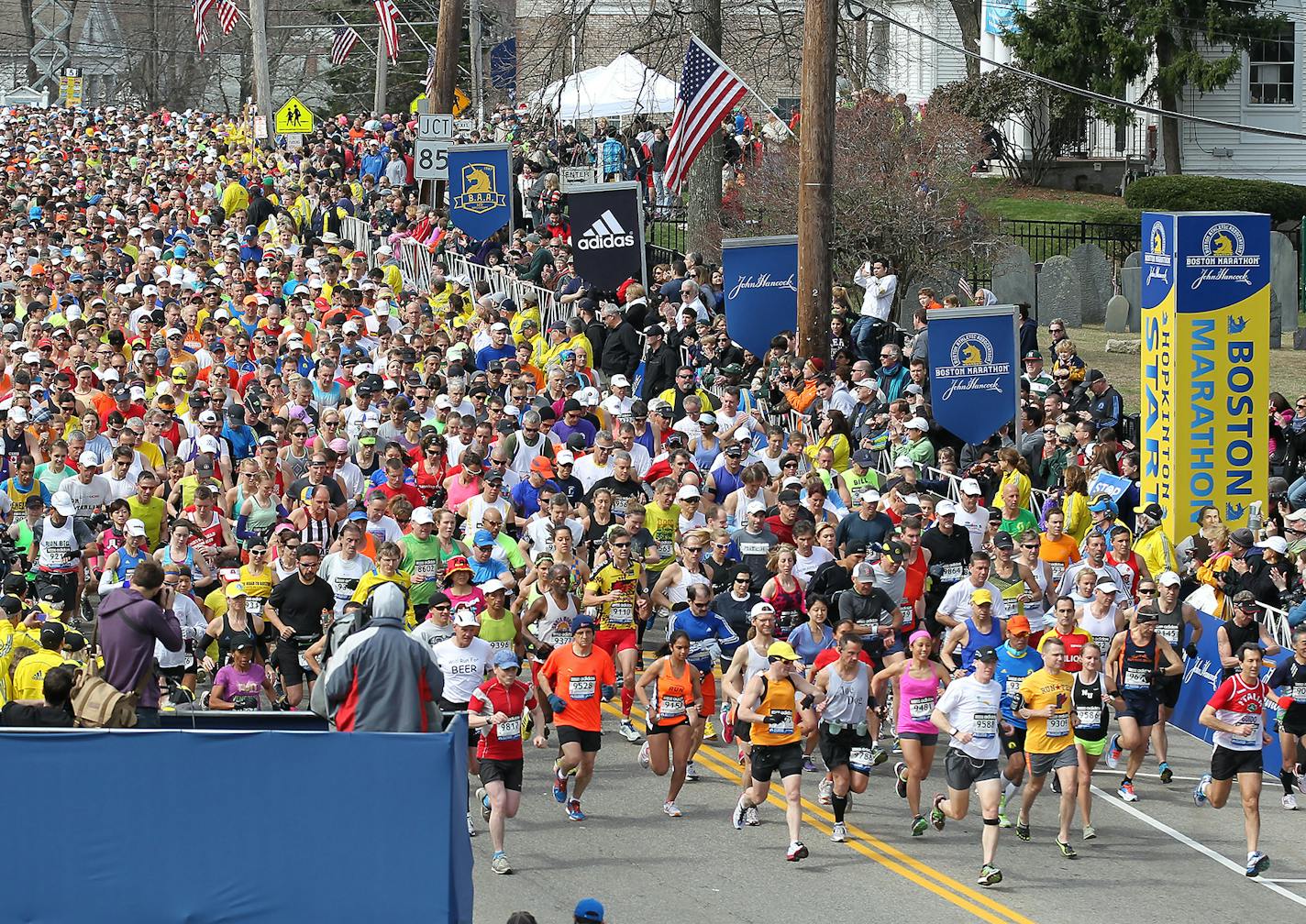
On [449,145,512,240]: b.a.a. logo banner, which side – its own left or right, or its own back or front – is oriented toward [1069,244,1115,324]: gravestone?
left

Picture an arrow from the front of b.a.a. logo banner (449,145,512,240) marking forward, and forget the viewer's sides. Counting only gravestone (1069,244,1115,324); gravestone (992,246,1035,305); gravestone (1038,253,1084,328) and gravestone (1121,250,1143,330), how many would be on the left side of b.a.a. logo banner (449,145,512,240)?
4

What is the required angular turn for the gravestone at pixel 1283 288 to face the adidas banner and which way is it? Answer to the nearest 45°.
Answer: approximately 45° to its right

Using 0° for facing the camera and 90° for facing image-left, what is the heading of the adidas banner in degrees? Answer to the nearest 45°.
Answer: approximately 0°

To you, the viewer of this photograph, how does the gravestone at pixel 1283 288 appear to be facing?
facing the viewer

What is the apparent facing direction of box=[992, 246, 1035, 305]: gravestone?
toward the camera

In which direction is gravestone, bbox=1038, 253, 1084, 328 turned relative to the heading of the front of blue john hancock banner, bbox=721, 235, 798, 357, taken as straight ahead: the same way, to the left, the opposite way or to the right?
the same way

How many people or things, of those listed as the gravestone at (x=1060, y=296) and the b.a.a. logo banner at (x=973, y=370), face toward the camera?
2

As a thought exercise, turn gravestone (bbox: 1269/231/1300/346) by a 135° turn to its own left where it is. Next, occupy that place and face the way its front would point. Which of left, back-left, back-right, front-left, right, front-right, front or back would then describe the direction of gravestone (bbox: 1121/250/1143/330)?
back-left

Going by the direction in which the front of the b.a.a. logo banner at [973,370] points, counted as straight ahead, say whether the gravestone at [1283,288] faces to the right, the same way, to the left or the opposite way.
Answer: the same way

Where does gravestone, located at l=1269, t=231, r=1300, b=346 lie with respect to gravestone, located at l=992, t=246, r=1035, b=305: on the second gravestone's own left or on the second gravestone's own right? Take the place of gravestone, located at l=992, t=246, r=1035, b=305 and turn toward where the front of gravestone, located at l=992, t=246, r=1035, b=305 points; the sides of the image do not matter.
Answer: on the second gravestone's own left

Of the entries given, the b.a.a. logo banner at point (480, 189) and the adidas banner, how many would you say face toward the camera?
2

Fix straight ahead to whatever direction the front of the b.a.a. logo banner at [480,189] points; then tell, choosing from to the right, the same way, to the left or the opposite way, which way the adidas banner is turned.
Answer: the same way

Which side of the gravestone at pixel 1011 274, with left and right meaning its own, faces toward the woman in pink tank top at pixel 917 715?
front

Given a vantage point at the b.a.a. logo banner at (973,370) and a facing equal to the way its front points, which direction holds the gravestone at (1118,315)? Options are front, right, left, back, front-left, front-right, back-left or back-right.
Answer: back

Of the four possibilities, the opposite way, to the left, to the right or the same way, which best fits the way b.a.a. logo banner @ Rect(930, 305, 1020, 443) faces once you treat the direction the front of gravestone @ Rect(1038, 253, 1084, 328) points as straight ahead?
the same way

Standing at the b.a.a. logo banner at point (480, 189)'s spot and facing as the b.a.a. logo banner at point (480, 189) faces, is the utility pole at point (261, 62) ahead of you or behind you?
behind
